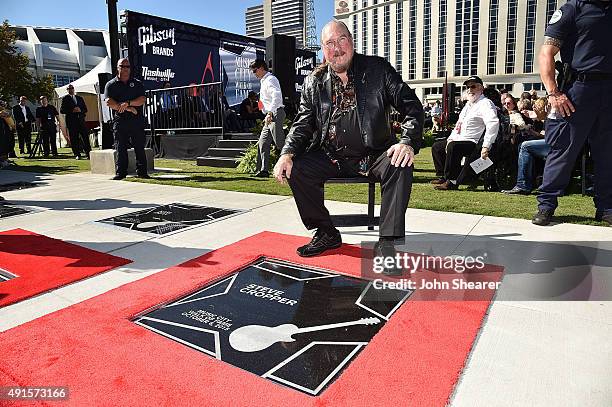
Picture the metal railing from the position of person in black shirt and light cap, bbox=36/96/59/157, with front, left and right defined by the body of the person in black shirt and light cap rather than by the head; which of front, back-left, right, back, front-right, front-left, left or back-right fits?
front-left

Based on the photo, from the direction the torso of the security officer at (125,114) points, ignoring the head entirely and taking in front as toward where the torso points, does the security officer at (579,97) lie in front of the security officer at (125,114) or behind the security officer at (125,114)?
in front

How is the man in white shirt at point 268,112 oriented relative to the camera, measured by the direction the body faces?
to the viewer's left

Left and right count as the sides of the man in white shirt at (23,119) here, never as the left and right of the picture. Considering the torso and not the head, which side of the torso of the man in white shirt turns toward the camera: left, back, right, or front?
front

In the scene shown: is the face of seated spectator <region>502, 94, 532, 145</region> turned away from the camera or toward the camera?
toward the camera

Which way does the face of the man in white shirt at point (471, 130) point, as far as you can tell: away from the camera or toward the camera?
toward the camera

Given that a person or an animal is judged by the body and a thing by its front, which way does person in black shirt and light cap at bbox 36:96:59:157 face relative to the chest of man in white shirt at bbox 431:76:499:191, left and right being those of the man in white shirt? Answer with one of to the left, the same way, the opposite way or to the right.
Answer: to the left

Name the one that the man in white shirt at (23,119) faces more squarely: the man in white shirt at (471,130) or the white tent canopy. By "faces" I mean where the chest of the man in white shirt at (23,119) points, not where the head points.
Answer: the man in white shirt

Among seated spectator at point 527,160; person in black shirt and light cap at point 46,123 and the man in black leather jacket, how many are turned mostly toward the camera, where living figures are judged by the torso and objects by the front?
2

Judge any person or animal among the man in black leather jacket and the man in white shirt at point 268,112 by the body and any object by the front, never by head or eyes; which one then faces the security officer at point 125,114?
the man in white shirt

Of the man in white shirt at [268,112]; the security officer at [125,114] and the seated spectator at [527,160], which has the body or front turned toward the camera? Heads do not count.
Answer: the security officer

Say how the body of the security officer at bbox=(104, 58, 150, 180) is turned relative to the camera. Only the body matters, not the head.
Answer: toward the camera

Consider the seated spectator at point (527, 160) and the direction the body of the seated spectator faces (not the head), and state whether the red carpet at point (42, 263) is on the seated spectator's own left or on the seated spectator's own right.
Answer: on the seated spectator's own left

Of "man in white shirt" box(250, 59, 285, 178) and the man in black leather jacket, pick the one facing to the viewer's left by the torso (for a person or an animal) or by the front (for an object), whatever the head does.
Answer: the man in white shirt
